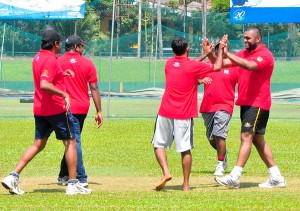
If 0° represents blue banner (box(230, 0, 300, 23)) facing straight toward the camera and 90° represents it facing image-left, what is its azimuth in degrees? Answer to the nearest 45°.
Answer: approximately 0°

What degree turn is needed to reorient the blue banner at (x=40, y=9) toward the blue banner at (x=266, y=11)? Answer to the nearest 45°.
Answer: approximately 45° to its left

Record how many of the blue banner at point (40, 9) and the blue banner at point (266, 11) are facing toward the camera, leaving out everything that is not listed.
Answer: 2

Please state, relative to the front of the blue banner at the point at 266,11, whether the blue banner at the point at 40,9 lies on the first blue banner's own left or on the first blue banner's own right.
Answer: on the first blue banner's own right
